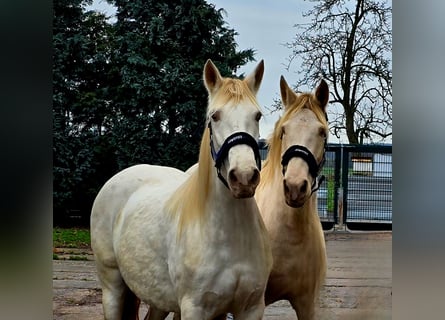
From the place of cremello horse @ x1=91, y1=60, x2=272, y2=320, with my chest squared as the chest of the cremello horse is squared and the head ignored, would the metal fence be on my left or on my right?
on my left

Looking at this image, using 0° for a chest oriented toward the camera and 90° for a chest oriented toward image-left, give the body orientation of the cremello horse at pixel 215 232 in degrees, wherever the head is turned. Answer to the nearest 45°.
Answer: approximately 315°
